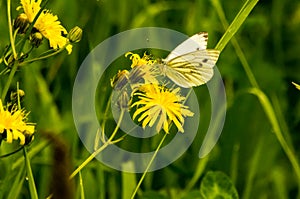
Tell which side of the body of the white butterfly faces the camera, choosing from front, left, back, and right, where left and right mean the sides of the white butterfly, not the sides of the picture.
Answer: left
